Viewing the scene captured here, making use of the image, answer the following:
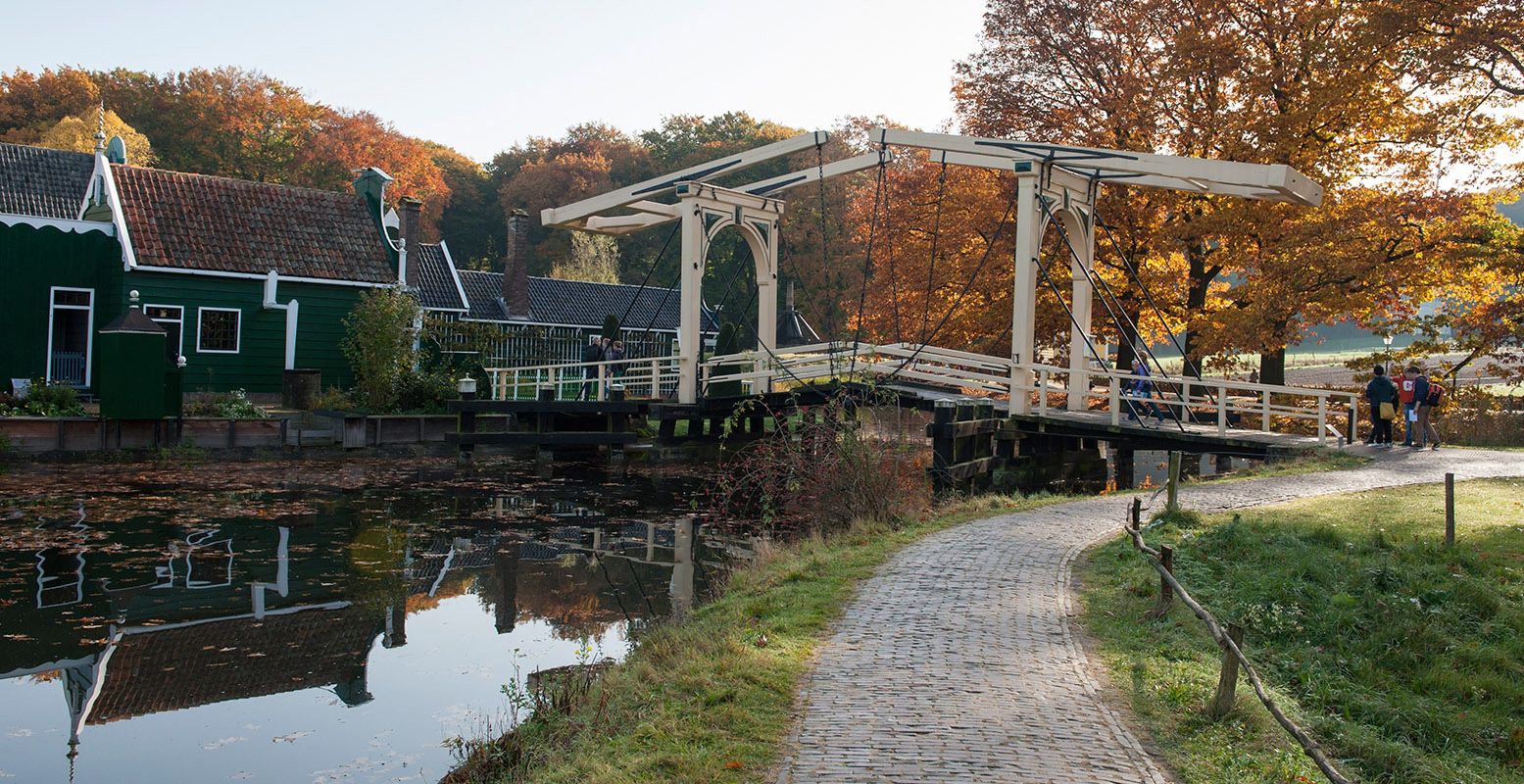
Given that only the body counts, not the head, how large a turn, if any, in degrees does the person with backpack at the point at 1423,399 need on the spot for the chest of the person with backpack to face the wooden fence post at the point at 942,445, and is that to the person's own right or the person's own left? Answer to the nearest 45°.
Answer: approximately 45° to the person's own left

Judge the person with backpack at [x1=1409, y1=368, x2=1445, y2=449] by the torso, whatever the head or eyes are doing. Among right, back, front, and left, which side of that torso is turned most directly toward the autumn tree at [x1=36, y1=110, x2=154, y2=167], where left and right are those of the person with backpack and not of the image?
front

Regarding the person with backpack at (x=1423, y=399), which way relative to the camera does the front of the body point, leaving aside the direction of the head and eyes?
to the viewer's left

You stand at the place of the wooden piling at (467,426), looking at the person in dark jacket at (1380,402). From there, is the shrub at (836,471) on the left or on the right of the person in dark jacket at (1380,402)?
right

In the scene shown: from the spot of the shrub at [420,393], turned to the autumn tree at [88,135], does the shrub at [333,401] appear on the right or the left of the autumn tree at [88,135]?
left

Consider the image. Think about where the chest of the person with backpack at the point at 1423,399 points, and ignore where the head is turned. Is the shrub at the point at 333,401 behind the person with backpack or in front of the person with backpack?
in front

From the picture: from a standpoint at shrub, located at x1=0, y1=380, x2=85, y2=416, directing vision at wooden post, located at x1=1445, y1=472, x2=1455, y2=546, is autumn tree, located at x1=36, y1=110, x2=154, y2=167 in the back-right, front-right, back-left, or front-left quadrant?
back-left

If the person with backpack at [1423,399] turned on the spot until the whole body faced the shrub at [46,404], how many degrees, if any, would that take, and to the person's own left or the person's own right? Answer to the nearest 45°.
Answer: approximately 45° to the person's own left

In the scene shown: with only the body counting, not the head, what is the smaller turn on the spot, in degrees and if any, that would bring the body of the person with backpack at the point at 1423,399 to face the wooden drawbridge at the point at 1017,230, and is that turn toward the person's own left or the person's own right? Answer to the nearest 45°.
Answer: approximately 45° to the person's own left

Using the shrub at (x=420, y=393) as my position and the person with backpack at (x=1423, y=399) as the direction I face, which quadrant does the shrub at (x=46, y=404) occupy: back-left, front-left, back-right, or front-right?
back-right

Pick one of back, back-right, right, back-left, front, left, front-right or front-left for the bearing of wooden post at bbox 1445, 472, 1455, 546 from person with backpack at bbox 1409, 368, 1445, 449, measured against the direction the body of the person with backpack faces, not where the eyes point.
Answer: left
